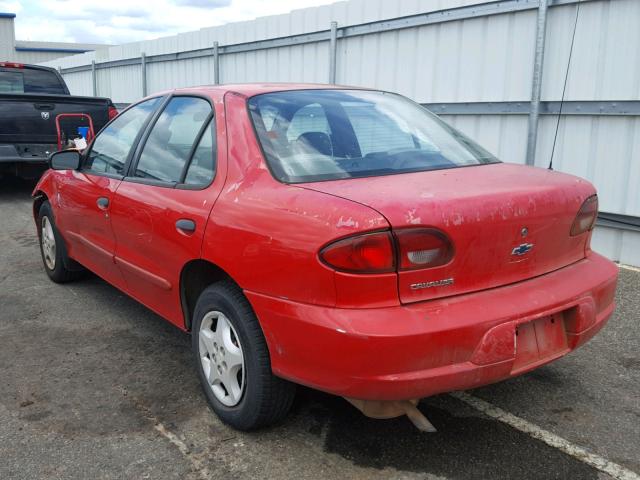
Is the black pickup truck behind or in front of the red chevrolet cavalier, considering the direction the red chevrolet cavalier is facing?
in front

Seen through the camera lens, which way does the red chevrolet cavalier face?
facing away from the viewer and to the left of the viewer
